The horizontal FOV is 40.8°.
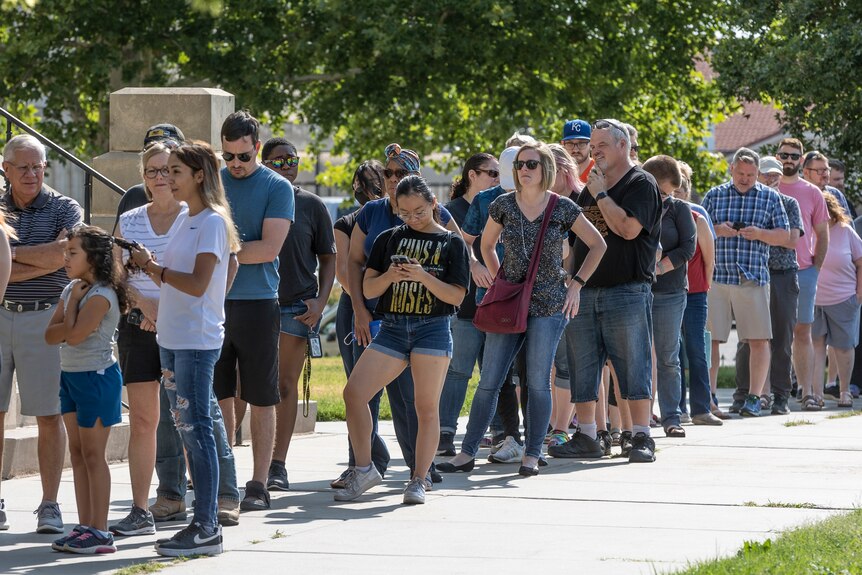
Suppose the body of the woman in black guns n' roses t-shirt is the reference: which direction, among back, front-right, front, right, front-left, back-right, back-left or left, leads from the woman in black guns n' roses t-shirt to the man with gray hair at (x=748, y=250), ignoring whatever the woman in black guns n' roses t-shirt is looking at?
back-left

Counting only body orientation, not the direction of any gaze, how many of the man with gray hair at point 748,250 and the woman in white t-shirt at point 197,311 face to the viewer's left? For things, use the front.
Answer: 1

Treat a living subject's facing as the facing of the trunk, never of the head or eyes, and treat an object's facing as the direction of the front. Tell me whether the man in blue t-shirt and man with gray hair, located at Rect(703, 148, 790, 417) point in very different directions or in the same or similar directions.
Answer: same or similar directions

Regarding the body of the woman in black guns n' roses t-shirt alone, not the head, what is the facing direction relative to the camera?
toward the camera

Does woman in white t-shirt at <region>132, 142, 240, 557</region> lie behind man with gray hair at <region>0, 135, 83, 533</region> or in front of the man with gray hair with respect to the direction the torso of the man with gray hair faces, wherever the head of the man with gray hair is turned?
in front

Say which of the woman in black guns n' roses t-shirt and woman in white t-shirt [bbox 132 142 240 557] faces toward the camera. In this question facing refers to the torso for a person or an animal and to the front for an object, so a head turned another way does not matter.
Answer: the woman in black guns n' roses t-shirt

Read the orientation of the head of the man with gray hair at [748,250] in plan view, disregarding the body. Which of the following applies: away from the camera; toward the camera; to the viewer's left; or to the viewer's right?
toward the camera

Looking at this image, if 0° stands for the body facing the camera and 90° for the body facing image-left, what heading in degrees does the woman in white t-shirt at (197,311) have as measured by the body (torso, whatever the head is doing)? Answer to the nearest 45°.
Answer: approximately 90°

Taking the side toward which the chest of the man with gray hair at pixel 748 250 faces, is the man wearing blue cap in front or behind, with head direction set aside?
in front

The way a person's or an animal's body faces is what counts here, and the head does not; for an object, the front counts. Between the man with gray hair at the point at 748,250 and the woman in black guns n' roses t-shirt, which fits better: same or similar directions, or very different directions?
same or similar directions

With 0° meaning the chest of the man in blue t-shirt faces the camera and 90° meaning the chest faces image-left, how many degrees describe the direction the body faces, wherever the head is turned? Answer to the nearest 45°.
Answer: approximately 45°

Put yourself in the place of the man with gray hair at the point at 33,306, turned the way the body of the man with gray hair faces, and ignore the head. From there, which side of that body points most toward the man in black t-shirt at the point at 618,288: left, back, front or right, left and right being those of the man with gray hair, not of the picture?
left

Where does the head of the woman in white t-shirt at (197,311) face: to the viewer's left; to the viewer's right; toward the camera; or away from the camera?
to the viewer's left

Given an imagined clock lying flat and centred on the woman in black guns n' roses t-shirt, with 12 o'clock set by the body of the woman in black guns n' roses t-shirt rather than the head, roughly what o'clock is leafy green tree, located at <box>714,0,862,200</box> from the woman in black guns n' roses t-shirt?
The leafy green tree is roughly at 7 o'clock from the woman in black guns n' roses t-shirt.

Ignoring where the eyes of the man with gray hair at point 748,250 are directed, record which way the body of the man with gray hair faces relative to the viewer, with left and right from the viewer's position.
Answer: facing the viewer

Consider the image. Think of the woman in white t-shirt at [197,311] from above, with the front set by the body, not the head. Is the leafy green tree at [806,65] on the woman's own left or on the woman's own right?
on the woman's own right
